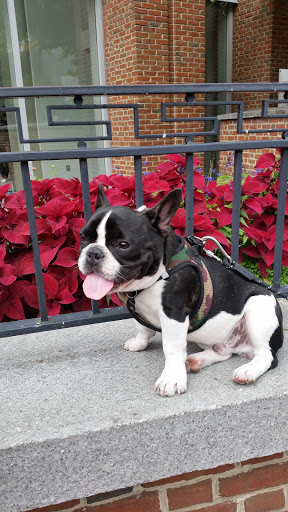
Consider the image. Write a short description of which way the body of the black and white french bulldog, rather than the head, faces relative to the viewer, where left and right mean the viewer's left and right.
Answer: facing the viewer and to the left of the viewer
